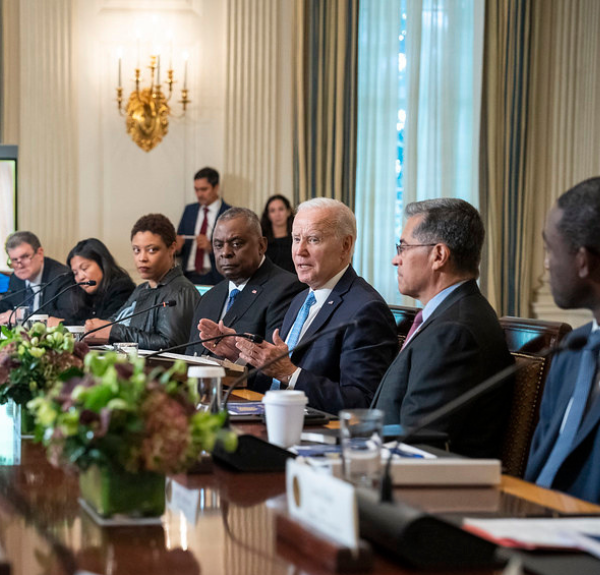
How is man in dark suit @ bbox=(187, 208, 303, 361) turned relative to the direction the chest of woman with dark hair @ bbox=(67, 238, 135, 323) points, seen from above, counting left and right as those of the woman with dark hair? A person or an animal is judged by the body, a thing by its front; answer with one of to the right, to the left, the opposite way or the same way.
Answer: the same way

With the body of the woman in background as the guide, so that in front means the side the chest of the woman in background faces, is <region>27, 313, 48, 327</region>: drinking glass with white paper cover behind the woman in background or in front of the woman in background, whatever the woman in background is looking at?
in front

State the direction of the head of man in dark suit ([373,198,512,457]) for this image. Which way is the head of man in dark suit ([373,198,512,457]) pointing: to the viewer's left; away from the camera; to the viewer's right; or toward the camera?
to the viewer's left

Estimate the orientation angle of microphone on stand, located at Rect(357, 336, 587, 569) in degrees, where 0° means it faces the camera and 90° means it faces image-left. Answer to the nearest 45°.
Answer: approximately 225°

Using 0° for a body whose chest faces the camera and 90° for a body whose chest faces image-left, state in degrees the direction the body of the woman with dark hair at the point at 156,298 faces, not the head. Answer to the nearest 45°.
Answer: approximately 45°

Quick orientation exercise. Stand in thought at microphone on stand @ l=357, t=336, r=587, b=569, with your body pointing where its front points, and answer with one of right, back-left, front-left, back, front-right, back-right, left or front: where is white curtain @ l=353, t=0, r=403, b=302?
front-left

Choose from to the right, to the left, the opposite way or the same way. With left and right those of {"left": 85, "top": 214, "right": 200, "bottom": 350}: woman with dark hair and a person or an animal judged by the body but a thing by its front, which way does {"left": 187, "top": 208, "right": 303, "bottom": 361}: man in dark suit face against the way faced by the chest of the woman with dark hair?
the same way

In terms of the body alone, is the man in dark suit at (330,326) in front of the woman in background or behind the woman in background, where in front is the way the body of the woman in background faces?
in front

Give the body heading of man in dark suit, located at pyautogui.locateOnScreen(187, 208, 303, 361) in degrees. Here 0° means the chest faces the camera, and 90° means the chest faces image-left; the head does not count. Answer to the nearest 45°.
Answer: approximately 45°

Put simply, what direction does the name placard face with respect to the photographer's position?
facing the viewer and to the left of the viewer

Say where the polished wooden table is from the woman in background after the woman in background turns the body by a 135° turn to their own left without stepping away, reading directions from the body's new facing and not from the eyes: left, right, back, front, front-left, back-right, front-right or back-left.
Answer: back-right

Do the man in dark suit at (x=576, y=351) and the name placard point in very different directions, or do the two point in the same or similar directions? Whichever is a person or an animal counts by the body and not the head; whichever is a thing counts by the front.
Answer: same or similar directions

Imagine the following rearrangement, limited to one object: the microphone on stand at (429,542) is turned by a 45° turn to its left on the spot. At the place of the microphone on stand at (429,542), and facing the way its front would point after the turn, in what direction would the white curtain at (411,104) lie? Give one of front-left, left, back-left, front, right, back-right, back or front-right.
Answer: front

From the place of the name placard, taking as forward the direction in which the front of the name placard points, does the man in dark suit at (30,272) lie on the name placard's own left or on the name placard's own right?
on the name placard's own right

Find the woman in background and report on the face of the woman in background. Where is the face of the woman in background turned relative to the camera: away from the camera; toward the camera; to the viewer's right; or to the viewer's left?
toward the camera

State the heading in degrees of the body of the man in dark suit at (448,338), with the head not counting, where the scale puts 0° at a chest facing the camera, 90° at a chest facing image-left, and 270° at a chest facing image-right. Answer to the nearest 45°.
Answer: approximately 90°

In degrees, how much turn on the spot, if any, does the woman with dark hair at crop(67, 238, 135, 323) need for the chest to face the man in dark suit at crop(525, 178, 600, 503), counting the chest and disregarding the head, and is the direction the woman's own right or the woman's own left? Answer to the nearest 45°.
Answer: approximately 45° to the woman's own left

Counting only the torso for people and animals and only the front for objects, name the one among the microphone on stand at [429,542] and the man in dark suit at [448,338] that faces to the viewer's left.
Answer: the man in dark suit
